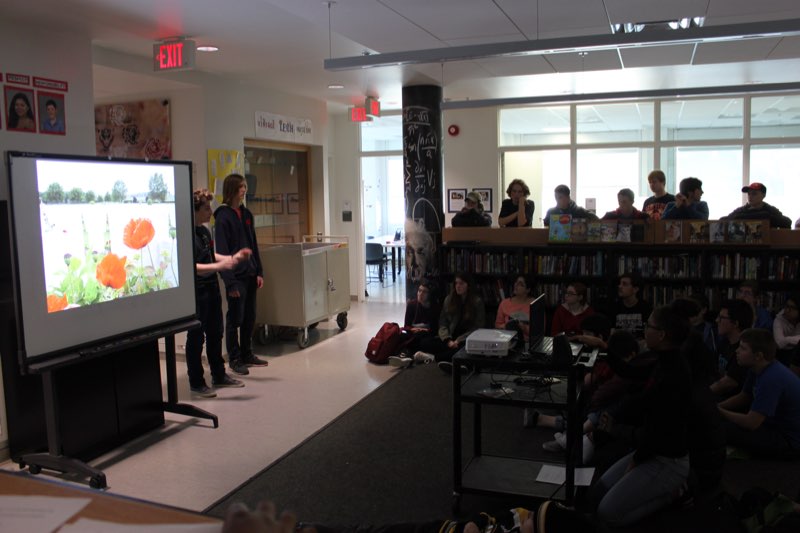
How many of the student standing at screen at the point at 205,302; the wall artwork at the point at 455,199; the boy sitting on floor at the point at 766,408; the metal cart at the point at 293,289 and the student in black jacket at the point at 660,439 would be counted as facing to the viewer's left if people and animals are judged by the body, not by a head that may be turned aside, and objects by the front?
2

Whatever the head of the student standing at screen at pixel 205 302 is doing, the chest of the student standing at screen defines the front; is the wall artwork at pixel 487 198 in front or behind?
in front

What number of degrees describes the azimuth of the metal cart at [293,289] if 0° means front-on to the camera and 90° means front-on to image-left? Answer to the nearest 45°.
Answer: approximately 315°

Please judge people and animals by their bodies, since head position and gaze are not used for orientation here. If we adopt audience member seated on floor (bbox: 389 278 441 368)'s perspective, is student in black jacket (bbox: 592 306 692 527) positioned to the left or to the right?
on their left

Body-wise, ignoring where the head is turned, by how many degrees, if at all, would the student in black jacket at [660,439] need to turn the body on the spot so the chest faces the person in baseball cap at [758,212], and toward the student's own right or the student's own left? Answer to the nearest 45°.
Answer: approximately 90° to the student's own right

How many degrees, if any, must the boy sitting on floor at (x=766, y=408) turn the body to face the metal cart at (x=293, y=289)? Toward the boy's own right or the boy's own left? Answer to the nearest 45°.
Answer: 0° — they already face it

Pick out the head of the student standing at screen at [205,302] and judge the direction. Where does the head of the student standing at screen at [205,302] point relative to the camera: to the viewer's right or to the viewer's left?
to the viewer's right

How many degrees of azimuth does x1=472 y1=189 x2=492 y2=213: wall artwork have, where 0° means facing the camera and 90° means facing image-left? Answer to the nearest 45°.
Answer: approximately 0°

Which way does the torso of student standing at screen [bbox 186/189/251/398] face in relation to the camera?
to the viewer's right

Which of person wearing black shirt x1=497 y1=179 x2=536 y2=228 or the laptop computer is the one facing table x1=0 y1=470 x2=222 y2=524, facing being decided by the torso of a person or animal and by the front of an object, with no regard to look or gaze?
the person wearing black shirt

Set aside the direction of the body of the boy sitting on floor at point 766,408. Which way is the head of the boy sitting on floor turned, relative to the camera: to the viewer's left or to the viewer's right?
to the viewer's left

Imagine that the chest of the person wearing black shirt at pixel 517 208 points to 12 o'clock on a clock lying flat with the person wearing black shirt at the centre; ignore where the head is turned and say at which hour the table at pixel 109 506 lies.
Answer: The table is roughly at 12 o'clock from the person wearing black shirt.

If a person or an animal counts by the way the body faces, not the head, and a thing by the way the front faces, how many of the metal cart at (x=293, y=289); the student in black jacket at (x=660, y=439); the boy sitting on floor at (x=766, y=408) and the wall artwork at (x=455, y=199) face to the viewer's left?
2
